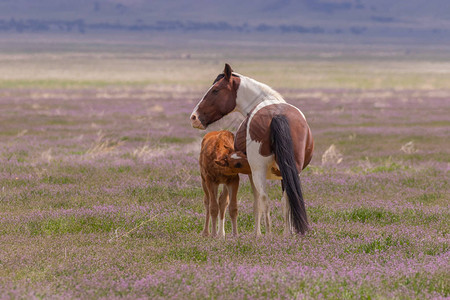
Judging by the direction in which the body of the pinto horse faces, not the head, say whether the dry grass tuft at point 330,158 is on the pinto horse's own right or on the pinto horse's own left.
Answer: on the pinto horse's own right

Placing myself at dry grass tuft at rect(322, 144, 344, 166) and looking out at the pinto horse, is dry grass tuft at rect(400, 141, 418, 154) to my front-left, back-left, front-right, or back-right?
back-left

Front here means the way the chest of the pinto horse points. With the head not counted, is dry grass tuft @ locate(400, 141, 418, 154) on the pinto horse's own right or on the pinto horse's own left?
on the pinto horse's own right

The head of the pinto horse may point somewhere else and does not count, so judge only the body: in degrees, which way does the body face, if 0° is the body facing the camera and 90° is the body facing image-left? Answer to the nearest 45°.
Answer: approximately 135°
